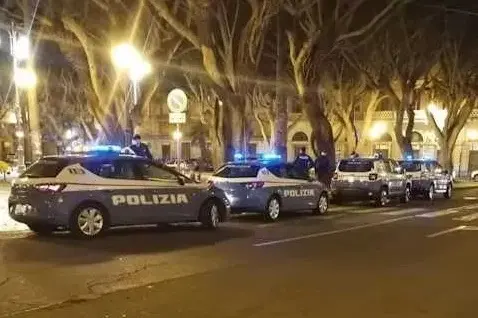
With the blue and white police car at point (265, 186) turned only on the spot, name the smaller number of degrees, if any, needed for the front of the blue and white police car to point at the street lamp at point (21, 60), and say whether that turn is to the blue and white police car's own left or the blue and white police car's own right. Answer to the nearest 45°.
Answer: approximately 90° to the blue and white police car's own left

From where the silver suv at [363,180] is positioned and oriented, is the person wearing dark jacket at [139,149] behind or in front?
behind

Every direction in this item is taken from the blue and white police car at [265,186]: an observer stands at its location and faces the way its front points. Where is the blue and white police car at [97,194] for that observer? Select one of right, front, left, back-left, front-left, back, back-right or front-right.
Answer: back

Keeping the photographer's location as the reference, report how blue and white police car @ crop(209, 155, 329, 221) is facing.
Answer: facing away from the viewer and to the right of the viewer

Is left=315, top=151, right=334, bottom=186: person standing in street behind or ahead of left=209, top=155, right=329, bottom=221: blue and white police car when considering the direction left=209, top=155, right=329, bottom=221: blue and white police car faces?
ahead

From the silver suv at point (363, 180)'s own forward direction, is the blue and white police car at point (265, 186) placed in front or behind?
behind

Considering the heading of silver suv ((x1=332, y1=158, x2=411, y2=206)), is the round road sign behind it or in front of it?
behind

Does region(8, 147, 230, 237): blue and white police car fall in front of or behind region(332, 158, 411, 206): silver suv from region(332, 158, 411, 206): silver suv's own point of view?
behind
